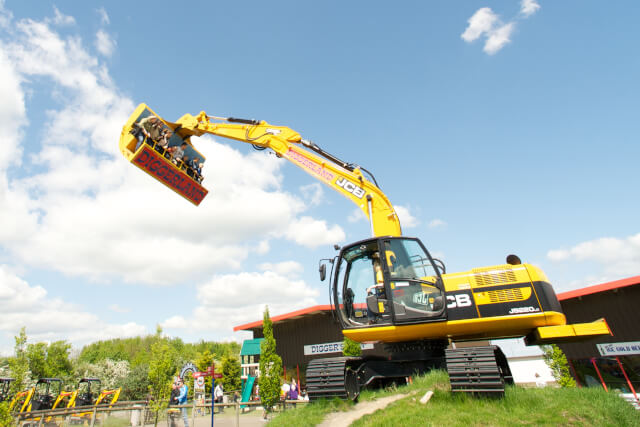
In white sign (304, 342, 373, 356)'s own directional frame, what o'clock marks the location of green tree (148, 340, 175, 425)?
The green tree is roughly at 1 o'clock from the white sign.

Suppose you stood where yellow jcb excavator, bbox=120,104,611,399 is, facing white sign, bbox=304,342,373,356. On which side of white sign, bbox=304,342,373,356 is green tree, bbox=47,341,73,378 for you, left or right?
left

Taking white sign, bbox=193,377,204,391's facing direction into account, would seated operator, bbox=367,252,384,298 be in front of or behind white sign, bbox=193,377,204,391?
in front

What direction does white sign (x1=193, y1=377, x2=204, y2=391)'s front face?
toward the camera

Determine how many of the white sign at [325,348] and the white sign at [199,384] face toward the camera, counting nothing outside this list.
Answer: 2

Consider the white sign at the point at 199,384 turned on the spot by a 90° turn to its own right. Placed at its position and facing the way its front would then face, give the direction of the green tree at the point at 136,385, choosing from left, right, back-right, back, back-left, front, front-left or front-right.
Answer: front-right

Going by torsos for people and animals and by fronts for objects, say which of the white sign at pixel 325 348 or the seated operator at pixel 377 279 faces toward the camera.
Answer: the white sign

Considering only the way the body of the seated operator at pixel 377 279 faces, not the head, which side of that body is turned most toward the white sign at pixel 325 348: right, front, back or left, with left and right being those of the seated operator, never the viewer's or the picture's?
right

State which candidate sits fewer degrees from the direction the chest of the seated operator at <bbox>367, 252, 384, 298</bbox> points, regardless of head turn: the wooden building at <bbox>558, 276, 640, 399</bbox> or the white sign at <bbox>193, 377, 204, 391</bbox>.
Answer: the white sign

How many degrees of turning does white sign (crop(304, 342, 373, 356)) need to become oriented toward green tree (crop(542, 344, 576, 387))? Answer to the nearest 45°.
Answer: approximately 45° to its left

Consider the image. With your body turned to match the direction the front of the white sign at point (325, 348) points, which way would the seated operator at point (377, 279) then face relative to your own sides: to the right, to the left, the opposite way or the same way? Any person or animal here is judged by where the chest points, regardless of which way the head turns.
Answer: to the right

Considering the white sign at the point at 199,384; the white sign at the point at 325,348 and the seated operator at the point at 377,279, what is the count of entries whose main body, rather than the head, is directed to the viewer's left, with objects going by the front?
1

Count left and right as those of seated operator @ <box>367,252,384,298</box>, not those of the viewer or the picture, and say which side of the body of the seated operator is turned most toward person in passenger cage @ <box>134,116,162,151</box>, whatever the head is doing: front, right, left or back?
front

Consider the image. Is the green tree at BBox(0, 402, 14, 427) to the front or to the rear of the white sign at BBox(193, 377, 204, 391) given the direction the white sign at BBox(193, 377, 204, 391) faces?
to the front

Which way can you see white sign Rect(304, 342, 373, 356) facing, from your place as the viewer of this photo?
facing the viewer

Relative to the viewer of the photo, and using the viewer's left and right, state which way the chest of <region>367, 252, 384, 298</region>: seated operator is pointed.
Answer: facing to the left of the viewer

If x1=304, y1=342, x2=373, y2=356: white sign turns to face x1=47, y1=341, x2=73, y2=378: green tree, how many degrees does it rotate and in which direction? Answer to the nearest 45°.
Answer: approximately 90° to its right

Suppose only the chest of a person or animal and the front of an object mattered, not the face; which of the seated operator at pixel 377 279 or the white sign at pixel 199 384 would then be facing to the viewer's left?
the seated operator

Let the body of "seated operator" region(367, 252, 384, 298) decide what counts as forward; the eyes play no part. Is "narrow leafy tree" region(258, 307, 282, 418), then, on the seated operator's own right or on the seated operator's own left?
on the seated operator's own right
